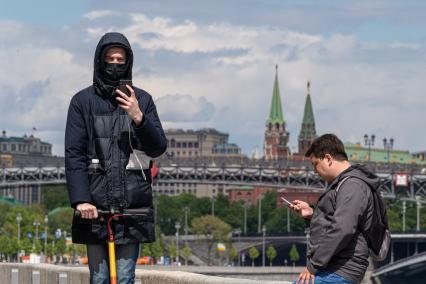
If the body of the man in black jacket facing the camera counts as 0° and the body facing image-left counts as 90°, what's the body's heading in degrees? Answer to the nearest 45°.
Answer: approximately 0°

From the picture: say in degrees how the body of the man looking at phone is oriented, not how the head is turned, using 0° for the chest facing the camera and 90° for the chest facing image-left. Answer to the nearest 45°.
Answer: approximately 90°

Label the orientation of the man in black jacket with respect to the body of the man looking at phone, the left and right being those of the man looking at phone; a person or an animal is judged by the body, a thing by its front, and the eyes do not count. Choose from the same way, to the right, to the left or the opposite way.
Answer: to the left

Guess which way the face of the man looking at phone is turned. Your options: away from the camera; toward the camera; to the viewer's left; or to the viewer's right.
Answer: to the viewer's left

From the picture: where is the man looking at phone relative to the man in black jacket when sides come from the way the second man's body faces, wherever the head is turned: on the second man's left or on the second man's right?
on the second man's left

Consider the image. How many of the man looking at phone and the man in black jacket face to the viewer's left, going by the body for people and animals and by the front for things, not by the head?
1
